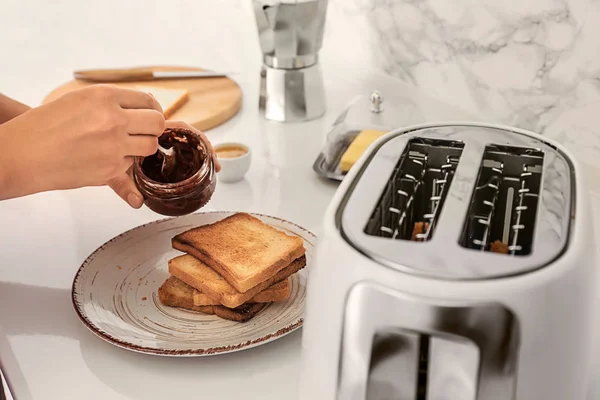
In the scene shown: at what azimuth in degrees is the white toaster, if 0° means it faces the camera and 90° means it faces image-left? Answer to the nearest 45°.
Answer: approximately 0°

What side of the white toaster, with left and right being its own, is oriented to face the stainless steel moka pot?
back

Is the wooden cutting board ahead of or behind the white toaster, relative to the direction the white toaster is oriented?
behind

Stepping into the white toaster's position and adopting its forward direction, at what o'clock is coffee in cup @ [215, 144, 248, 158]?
The coffee in cup is roughly at 5 o'clock from the white toaster.
